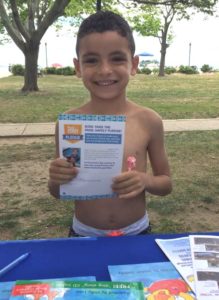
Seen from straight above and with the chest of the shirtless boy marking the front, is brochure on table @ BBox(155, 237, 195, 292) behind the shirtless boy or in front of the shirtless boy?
in front

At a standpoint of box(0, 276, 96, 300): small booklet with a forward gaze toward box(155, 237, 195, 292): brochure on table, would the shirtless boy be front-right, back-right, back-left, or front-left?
front-left

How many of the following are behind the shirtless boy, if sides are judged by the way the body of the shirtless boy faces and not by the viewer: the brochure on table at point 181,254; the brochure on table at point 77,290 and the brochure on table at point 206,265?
0

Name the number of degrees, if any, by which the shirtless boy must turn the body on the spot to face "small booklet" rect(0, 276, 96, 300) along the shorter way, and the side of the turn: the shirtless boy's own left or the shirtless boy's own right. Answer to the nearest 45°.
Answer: approximately 45° to the shirtless boy's own right

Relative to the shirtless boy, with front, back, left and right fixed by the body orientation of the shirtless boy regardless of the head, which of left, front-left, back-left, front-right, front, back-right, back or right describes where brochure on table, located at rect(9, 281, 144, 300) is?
front

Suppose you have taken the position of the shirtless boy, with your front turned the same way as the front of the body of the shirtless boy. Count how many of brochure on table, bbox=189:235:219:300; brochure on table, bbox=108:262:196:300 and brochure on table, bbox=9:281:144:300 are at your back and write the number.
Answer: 0

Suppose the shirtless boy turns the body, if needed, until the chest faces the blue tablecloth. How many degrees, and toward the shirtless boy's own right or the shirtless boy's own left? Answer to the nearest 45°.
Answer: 0° — they already face it

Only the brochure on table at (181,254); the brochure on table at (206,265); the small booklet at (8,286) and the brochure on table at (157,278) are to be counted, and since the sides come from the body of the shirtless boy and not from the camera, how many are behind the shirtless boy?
0

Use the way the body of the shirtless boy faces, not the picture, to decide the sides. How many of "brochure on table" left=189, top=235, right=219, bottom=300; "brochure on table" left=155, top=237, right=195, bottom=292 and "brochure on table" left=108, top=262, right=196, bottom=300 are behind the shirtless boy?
0

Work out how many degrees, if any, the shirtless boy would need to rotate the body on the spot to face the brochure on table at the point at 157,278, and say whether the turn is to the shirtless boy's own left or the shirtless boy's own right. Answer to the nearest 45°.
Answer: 0° — they already face it

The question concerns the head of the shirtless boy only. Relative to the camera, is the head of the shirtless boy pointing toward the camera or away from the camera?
toward the camera

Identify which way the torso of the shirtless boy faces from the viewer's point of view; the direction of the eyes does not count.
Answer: toward the camera

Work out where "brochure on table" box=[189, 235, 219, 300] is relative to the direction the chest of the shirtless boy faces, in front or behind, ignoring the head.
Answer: in front

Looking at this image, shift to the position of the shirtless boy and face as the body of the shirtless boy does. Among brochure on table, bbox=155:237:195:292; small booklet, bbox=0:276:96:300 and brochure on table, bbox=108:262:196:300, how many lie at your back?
0
